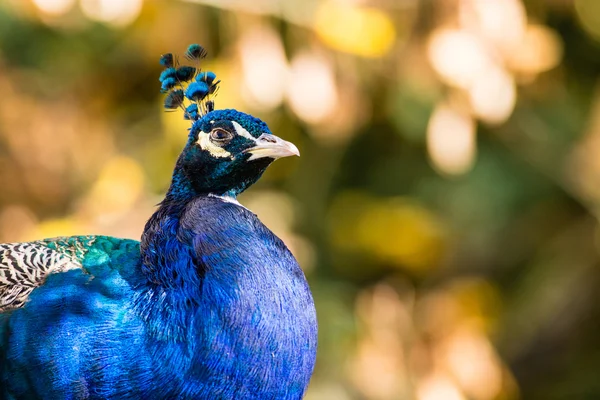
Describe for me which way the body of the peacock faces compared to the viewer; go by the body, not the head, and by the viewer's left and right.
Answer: facing to the right of the viewer
